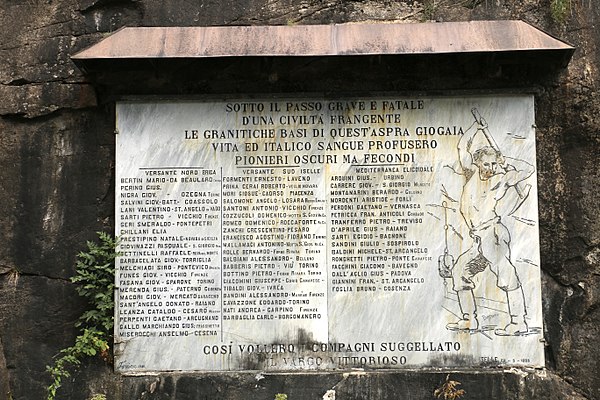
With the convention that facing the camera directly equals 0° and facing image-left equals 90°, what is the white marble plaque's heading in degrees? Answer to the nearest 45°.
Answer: approximately 0°
